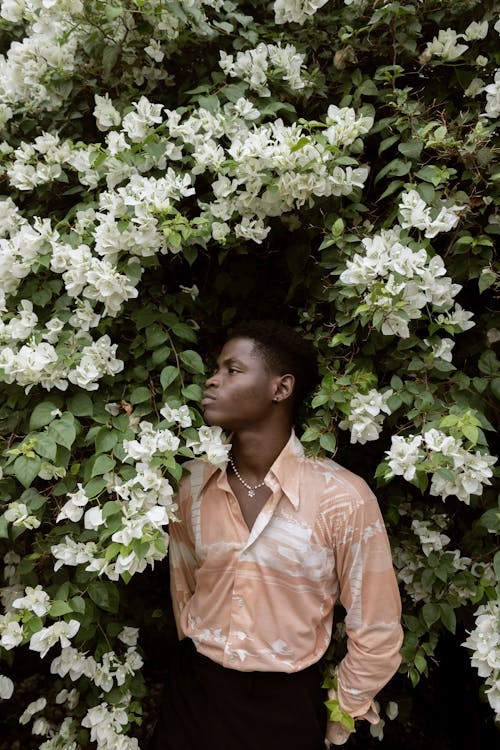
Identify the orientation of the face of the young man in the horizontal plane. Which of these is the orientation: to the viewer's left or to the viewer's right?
to the viewer's left

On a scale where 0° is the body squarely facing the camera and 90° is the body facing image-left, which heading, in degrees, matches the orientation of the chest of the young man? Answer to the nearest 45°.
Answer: approximately 45°

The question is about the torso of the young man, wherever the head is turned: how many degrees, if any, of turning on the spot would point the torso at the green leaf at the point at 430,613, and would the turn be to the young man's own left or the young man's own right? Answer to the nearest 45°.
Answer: approximately 135° to the young man's own left

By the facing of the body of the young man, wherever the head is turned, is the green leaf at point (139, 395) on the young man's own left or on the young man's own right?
on the young man's own right

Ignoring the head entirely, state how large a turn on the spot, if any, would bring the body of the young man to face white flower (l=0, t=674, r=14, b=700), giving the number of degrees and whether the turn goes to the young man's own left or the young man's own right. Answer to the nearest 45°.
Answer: approximately 45° to the young man's own right
